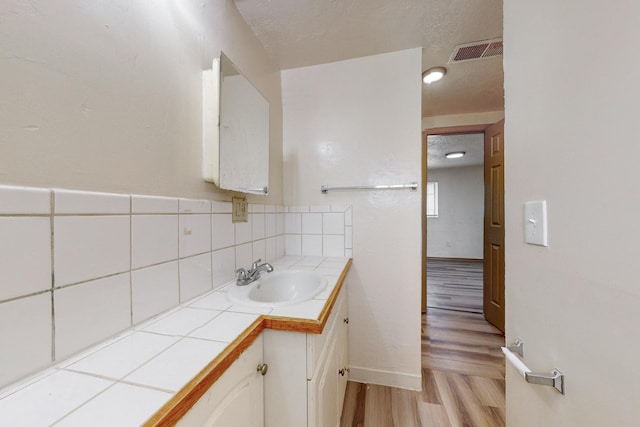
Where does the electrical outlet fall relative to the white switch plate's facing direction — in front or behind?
in front

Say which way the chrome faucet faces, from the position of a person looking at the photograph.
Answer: facing the viewer and to the right of the viewer

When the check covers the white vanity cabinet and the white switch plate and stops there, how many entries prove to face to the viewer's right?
1

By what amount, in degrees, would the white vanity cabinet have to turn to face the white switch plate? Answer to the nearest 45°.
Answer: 0° — it already faces it

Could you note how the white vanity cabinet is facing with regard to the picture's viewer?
facing to the right of the viewer

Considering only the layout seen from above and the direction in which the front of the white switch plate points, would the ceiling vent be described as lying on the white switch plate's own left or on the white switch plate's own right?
on the white switch plate's own right

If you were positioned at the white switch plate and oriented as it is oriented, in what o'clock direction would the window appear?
The window is roughly at 4 o'clock from the white switch plate.

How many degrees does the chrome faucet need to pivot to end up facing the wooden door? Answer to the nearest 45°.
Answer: approximately 45° to its left

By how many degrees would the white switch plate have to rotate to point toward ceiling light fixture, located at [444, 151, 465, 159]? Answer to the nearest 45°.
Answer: approximately 135° to its right

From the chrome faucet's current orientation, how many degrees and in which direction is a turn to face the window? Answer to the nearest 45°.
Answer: approximately 90° to its left

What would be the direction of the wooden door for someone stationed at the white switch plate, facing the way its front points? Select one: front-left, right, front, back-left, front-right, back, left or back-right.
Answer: back-right

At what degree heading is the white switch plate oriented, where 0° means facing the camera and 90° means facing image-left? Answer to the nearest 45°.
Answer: approximately 45°
